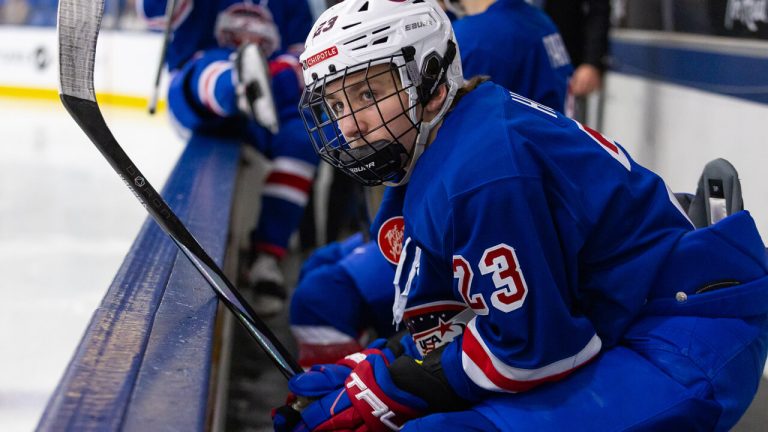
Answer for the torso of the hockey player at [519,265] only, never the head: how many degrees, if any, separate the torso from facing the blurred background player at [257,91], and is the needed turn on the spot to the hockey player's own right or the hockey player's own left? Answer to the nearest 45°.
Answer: approximately 45° to the hockey player's own right

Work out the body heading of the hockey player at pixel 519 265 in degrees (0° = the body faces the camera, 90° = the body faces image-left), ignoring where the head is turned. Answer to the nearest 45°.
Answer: approximately 90°

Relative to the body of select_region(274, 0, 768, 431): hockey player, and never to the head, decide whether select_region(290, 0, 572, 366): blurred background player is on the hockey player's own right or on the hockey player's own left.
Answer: on the hockey player's own right

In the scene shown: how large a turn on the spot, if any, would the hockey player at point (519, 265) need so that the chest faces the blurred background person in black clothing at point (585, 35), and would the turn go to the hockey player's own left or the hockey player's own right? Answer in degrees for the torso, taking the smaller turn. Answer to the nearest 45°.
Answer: approximately 90° to the hockey player's own right

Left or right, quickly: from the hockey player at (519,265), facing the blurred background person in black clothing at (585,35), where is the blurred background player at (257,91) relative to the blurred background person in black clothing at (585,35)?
left
